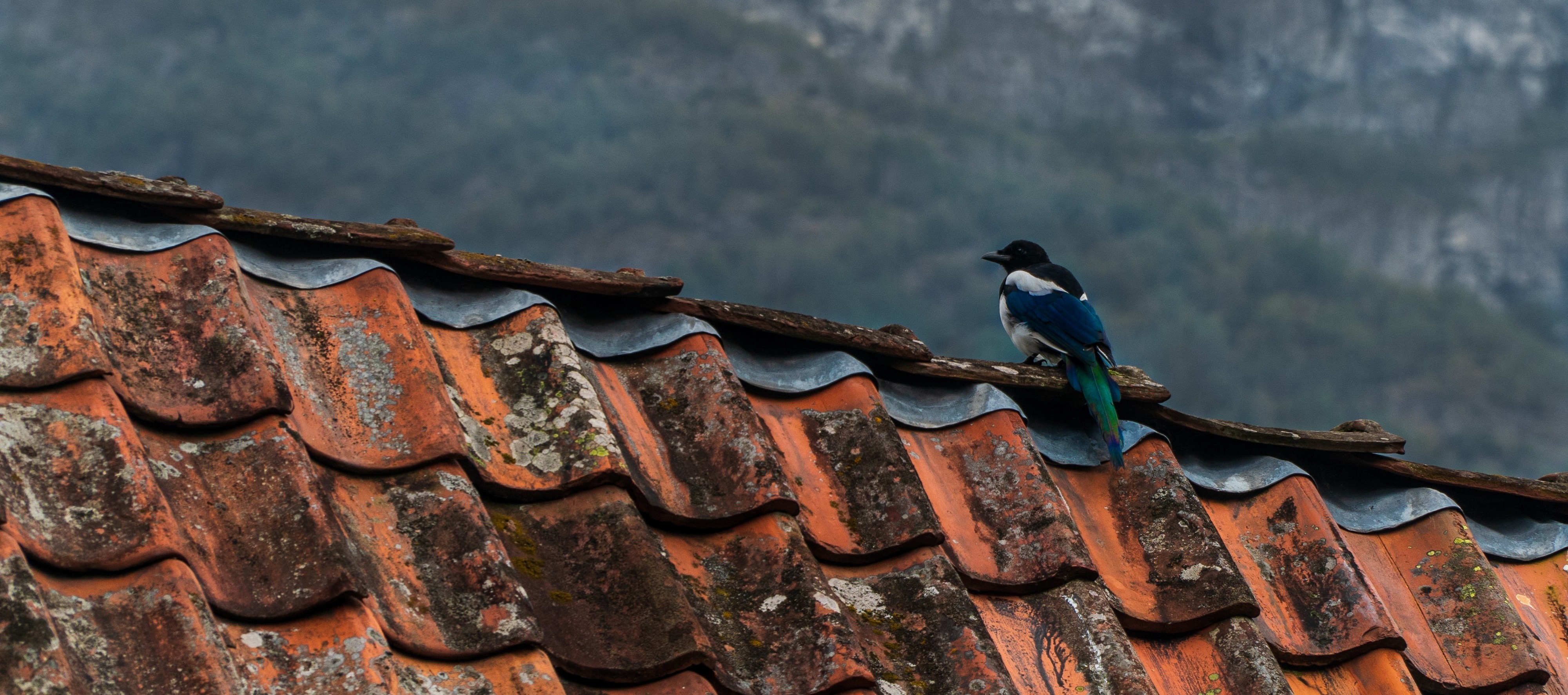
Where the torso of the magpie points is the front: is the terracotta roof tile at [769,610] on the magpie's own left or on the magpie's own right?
on the magpie's own left

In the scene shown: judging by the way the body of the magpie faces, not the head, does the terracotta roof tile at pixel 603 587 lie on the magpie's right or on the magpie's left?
on the magpie's left

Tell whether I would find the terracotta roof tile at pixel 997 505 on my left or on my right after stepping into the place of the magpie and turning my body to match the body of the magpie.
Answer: on my left

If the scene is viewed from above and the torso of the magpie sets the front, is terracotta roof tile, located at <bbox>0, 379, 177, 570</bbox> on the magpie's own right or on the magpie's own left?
on the magpie's own left

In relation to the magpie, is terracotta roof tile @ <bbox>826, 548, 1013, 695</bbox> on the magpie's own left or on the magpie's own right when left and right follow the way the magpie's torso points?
on the magpie's own left

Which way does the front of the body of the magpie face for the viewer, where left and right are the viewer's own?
facing away from the viewer and to the left of the viewer

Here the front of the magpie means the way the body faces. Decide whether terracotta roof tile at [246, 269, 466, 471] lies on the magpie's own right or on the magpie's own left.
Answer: on the magpie's own left
